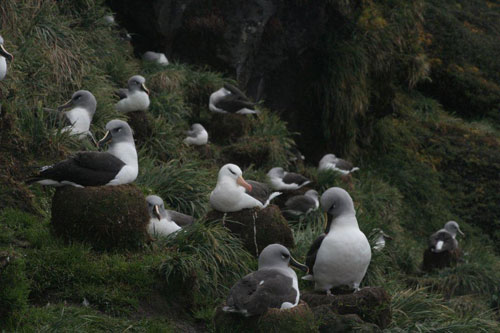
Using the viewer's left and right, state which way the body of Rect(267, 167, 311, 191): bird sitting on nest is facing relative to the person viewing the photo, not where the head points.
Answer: facing to the left of the viewer

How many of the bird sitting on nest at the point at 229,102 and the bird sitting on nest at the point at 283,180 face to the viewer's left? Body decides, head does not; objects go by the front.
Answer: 2

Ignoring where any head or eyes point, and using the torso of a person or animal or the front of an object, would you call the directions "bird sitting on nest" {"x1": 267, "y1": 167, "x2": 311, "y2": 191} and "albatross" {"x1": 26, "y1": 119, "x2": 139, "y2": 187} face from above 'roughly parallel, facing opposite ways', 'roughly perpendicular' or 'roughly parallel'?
roughly parallel, facing opposite ways

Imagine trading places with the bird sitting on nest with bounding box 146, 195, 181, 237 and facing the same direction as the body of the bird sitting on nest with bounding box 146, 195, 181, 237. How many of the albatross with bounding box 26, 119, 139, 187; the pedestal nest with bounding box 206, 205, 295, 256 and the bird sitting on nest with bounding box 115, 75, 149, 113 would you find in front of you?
1

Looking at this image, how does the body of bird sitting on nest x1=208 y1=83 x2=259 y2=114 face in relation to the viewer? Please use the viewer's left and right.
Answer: facing to the left of the viewer

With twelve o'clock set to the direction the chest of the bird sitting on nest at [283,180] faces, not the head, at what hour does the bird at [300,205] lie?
The bird is roughly at 8 o'clock from the bird sitting on nest.

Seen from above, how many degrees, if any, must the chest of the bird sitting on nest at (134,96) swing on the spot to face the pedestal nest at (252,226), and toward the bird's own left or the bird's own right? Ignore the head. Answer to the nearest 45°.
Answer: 0° — it already faces it

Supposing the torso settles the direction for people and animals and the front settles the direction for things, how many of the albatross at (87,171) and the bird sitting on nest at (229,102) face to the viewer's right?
1

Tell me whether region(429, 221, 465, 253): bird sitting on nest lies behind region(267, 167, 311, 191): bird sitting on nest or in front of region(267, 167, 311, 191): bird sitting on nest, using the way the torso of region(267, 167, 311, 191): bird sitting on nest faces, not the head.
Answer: behind

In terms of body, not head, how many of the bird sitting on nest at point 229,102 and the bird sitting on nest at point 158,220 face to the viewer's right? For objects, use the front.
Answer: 0

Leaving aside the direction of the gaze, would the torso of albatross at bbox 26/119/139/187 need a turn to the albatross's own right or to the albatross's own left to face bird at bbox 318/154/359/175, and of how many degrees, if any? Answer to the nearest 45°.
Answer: approximately 45° to the albatross's own left

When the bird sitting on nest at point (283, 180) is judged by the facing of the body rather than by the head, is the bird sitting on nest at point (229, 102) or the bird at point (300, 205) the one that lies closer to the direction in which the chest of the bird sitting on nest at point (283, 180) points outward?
the bird sitting on nest

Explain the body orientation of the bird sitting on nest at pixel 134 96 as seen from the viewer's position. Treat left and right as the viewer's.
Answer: facing the viewer and to the right of the viewer

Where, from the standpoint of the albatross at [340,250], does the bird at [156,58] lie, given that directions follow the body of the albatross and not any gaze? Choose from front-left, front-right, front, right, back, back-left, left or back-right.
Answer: back

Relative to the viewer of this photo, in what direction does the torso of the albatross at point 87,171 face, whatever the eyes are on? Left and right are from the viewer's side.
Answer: facing to the right of the viewer

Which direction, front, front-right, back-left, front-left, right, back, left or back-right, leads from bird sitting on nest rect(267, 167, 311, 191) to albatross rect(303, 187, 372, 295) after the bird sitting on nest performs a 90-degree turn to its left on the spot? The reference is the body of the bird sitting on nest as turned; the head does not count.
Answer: front

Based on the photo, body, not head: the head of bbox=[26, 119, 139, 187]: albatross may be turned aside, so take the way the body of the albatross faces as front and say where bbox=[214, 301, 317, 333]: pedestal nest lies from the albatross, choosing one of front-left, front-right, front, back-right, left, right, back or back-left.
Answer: front-right

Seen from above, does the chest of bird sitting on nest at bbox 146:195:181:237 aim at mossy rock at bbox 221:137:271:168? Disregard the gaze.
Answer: no

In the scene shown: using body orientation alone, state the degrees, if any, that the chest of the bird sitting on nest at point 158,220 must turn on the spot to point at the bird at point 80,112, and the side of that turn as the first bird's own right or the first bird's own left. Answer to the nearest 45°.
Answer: approximately 90° to the first bird's own right

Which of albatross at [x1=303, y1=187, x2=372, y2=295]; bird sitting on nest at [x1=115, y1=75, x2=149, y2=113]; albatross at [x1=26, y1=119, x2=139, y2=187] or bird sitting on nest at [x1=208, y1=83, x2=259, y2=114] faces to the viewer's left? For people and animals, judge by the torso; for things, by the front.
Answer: bird sitting on nest at [x1=208, y1=83, x2=259, y2=114]

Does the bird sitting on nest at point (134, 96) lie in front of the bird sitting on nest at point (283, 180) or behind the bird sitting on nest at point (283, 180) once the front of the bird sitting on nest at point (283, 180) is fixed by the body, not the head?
in front

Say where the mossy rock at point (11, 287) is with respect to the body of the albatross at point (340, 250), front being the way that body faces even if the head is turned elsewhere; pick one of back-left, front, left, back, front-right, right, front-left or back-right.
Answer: right
